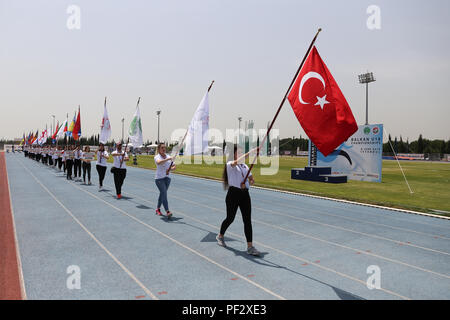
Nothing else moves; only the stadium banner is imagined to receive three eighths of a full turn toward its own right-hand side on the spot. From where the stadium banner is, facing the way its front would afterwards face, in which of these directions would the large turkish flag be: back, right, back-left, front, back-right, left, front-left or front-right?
back-left

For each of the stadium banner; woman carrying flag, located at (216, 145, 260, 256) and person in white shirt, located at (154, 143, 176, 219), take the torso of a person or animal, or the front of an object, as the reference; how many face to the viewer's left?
0

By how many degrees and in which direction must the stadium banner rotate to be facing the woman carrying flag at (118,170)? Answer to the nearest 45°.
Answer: approximately 45° to its right

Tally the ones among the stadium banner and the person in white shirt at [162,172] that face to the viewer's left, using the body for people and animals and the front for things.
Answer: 0

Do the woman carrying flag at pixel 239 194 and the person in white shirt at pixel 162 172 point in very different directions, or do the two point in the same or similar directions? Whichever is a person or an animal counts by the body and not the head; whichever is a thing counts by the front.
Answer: same or similar directions

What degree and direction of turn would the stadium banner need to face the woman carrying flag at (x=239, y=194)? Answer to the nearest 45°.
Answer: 0° — it already faces them

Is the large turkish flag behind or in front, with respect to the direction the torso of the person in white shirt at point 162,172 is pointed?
in front

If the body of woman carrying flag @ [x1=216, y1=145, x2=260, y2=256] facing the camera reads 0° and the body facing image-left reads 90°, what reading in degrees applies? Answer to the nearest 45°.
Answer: approximately 315°

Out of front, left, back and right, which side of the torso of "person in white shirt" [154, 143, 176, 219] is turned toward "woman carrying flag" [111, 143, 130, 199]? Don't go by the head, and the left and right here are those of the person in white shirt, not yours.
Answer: back

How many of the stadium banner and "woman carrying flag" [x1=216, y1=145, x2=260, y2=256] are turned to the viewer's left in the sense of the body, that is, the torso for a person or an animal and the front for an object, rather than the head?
0

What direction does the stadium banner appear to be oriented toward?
toward the camera

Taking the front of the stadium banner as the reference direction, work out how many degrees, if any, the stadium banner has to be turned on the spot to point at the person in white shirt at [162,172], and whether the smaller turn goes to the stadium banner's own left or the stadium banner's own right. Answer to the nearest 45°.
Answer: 0° — it already faces them

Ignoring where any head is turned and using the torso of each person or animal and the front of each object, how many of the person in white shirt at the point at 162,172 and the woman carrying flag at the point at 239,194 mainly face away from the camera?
0

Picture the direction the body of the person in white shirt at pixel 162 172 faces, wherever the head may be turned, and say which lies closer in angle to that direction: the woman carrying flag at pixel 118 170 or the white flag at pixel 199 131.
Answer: the white flag

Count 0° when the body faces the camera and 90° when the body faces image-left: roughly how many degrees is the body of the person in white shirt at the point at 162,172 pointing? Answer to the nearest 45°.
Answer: approximately 315°
